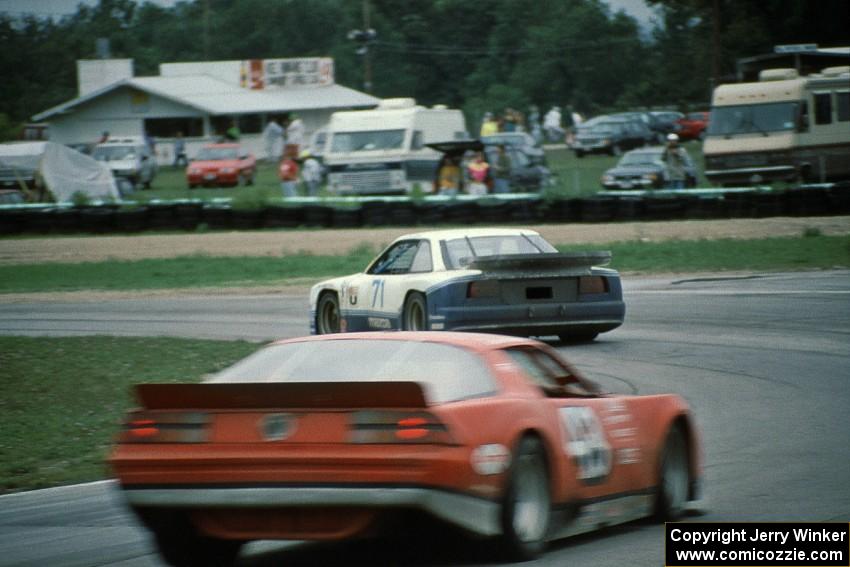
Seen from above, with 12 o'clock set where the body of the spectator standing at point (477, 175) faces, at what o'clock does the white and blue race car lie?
The white and blue race car is roughly at 12 o'clock from the spectator standing.

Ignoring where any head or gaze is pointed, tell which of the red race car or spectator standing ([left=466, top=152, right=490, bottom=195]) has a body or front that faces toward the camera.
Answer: the spectator standing

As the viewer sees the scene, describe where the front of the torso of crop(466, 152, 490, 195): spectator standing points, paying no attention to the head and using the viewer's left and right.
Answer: facing the viewer

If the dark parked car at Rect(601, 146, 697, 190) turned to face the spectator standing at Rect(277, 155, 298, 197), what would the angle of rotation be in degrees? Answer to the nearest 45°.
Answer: approximately 45° to its right

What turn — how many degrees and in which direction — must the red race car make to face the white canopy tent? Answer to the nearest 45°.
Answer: approximately 45° to its left

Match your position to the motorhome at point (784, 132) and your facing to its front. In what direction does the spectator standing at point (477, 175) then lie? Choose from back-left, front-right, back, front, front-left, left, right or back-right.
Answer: front-right

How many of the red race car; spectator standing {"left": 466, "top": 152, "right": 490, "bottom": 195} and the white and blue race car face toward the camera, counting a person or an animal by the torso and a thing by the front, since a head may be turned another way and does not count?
1

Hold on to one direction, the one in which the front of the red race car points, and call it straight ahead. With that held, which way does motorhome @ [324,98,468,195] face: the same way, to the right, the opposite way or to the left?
the opposite way

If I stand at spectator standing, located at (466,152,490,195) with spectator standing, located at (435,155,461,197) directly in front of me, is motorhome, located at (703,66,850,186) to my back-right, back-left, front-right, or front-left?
back-right

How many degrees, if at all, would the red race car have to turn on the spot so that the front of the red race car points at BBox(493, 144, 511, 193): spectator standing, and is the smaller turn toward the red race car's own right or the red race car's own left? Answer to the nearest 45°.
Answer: approximately 45° to the red race car's own left

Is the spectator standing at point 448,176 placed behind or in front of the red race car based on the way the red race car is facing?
in front

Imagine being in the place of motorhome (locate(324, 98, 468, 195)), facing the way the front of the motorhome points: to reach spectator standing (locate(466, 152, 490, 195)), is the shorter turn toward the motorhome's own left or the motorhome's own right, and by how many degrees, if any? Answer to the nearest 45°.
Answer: approximately 90° to the motorhome's own left

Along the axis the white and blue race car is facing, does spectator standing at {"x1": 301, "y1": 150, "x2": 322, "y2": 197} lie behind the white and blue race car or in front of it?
in front
